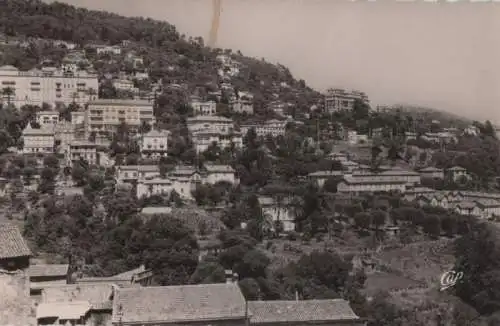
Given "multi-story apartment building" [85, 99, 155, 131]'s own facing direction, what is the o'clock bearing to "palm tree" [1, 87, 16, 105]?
The palm tree is roughly at 4 o'clock from the multi-story apartment building.

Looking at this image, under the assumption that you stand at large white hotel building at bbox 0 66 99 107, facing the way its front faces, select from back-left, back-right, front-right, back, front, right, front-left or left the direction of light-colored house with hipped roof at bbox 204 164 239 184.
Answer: front-left

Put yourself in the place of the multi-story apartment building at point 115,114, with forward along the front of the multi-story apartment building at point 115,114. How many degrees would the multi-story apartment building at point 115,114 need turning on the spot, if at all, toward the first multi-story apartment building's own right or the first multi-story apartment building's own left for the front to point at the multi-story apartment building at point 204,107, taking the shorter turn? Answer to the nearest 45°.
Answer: approximately 135° to the first multi-story apartment building's own left

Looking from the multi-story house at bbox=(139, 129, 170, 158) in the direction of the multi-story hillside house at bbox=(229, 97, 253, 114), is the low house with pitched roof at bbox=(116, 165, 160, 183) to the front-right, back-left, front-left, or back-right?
back-right

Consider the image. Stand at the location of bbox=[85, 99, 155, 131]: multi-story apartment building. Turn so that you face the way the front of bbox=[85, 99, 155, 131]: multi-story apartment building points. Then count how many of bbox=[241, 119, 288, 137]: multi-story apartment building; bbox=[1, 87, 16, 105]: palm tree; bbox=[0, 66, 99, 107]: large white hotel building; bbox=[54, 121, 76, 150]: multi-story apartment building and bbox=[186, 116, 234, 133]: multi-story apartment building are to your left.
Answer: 2

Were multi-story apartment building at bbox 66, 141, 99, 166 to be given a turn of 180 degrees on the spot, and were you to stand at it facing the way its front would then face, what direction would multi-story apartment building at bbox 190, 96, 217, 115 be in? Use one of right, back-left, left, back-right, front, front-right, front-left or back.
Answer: front-right

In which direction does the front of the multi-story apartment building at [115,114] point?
toward the camera

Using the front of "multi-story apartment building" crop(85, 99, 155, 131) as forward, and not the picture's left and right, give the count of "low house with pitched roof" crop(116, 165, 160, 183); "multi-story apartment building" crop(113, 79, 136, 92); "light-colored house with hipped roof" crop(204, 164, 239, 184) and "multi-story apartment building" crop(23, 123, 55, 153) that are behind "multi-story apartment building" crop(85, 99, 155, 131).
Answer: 1

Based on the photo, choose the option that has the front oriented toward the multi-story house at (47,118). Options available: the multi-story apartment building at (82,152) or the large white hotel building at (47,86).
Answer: the large white hotel building

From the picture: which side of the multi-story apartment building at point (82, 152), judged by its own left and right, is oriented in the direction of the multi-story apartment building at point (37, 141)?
right

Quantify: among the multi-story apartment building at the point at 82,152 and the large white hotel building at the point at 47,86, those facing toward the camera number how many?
2

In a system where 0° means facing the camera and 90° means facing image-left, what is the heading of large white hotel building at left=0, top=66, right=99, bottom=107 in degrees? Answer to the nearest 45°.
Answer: approximately 0°

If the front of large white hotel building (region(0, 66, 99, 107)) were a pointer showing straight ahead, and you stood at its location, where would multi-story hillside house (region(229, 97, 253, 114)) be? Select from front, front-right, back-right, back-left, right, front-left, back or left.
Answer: left

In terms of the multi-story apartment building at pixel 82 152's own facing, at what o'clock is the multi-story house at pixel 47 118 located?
the multi-story house at pixel 47 118 is roughly at 5 o'clock from the multi-story apartment building at pixel 82 152.

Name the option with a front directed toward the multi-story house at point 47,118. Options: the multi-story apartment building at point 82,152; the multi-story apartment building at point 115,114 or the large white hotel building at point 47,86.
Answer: the large white hotel building
